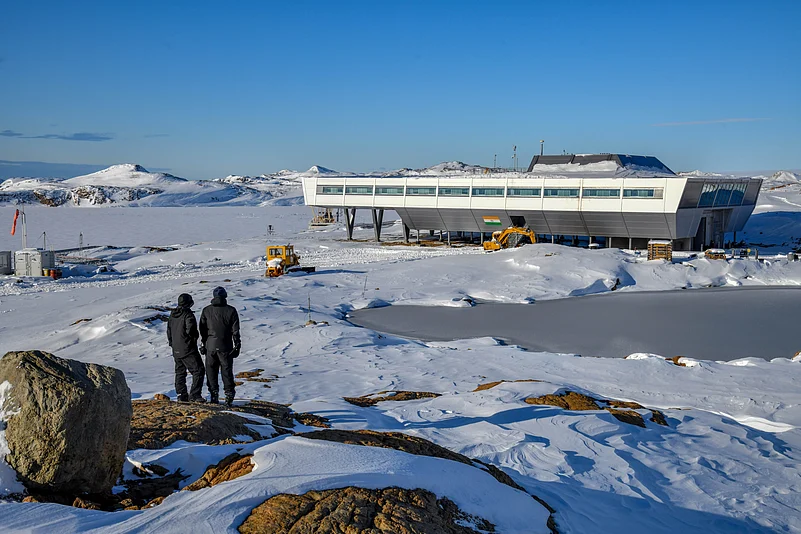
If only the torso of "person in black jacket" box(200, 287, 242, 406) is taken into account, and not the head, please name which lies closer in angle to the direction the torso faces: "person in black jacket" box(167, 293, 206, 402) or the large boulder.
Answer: the person in black jacket

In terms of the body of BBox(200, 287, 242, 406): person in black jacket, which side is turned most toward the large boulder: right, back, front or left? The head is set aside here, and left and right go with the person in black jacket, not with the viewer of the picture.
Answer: back

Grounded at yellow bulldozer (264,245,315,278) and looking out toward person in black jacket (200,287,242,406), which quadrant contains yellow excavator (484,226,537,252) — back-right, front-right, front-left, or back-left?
back-left

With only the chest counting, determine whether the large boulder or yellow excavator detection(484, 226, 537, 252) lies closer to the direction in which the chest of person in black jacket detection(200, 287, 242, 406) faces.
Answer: the yellow excavator

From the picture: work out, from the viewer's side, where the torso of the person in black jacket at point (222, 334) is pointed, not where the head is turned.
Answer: away from the camera

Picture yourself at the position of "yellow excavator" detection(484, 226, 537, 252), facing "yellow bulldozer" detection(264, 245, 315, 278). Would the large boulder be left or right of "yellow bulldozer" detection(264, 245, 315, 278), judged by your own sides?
left

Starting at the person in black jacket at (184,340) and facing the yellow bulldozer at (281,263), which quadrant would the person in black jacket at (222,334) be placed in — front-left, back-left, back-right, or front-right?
back-right

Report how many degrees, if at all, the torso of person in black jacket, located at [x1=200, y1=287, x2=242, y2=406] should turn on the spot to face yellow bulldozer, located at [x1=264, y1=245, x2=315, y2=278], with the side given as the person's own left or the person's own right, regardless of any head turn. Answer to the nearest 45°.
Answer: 0° — they already face it

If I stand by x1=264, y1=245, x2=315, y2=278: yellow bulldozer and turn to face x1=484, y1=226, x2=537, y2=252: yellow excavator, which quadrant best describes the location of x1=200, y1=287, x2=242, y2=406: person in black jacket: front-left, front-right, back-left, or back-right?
back-right

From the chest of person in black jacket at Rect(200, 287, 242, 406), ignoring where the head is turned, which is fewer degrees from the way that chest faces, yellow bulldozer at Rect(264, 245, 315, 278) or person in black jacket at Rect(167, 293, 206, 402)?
the yellow bulldozer

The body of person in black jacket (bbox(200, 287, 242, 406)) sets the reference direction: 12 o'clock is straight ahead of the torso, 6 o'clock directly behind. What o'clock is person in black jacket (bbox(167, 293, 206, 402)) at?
person in black jacket (bbox(167, 293, 206, 402)) is roughly at 10 o'clock from person in black jacket (bbox(200, 287, 242, 406)).

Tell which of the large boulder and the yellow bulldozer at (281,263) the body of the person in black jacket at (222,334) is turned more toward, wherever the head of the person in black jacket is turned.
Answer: the yellow bulldozer
